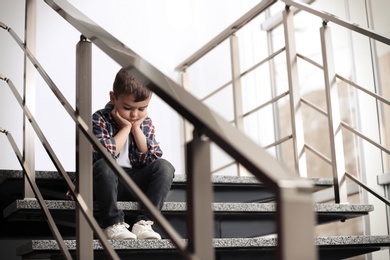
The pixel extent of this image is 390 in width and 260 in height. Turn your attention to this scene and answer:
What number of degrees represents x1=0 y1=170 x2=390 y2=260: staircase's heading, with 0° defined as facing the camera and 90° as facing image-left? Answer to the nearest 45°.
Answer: approximately 0°
